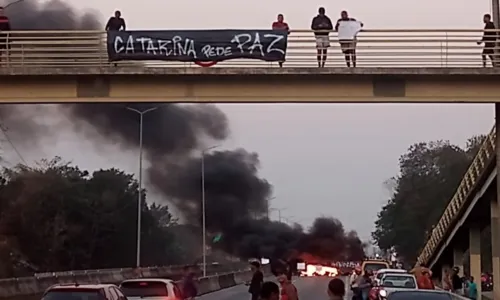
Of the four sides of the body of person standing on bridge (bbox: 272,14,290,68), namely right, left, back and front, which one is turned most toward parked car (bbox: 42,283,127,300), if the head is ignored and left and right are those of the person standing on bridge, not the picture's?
front

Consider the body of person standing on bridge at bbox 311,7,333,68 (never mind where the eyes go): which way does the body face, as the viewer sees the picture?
toward the camera

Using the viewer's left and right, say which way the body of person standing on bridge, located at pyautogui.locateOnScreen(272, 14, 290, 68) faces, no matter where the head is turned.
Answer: facing the viewer

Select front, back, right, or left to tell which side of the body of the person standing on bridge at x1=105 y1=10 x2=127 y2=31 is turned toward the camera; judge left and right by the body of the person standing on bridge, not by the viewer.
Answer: front

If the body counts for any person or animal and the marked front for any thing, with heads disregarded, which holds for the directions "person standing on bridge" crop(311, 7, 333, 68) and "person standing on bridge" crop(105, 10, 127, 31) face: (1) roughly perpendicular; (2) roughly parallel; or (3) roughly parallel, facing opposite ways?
roughly parallel

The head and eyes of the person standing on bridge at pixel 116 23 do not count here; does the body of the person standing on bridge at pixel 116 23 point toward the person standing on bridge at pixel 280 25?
no

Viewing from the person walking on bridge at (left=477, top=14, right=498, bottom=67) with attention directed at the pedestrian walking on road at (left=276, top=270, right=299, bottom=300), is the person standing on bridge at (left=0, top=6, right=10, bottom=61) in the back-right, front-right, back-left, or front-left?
front-right

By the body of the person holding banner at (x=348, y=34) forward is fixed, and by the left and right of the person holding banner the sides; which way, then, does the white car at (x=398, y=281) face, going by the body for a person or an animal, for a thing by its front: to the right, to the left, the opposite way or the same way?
the opposite way

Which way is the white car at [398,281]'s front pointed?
away from the camera

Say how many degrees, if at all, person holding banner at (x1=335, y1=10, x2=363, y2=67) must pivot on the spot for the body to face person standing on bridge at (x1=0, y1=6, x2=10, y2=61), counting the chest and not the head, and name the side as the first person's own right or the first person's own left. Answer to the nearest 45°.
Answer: approximately 90° to the first person's own right

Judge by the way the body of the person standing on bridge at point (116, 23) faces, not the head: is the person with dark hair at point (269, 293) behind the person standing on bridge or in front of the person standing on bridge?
in front

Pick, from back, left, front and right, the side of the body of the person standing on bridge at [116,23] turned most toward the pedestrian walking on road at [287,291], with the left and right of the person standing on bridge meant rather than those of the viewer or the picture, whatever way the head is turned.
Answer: front

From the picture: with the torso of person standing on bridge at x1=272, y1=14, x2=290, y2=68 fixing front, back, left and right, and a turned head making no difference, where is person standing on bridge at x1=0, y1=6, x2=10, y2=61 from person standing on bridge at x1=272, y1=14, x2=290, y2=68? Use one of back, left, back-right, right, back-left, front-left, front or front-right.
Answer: right
